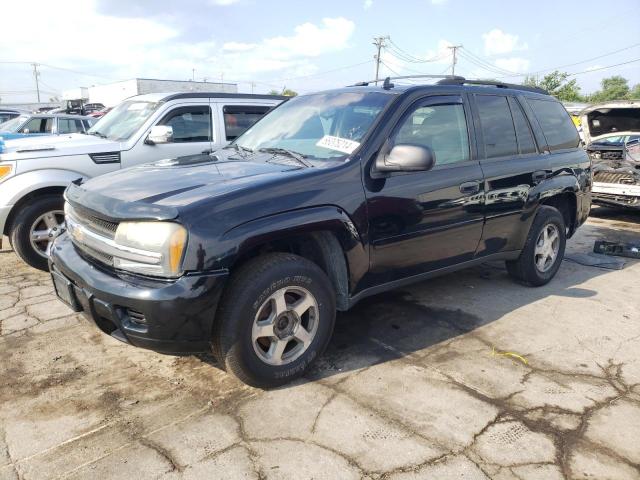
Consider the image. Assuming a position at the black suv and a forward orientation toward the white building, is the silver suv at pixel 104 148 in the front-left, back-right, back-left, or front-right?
front-left

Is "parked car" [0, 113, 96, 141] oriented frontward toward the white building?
no

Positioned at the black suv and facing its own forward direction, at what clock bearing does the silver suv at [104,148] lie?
The silver suv is roughly at 3 o'clock from the black suv.

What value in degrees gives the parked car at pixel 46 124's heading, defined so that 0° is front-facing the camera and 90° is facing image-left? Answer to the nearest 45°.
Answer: approximately 45°

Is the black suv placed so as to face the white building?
no

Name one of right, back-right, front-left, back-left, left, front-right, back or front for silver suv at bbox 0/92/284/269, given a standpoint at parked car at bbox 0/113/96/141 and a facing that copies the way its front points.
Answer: front-left

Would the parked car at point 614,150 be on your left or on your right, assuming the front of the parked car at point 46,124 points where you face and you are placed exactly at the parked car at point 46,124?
on your left

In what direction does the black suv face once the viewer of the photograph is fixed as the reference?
facing the viewer and to the left of the viewer
